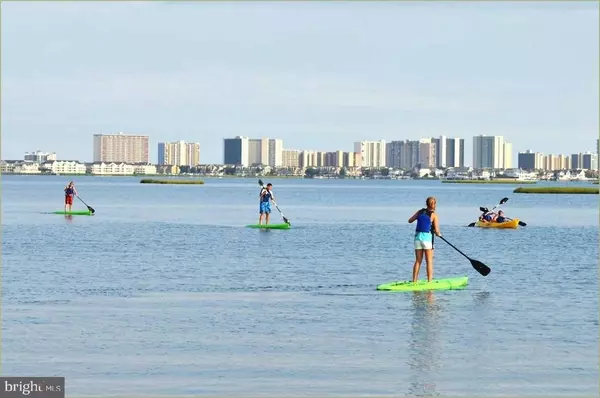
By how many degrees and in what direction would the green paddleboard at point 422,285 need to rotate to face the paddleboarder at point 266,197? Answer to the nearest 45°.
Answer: approximately 90° to its left

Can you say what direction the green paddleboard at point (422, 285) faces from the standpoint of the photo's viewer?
facing to the right of the viewer
